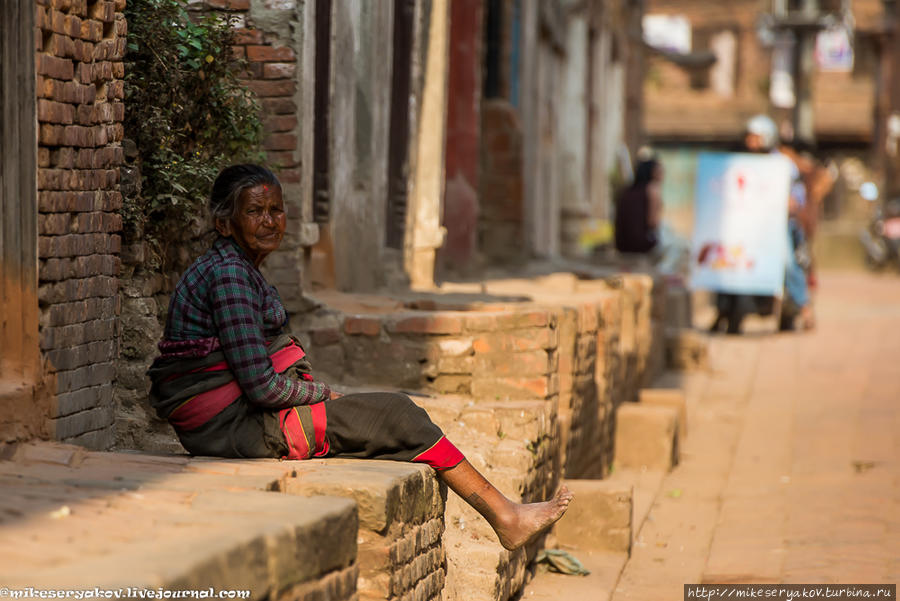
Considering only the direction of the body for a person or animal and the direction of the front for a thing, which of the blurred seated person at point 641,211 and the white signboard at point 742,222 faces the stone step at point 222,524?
the white signboard

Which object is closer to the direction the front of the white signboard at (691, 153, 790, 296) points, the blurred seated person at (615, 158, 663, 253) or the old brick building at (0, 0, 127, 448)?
the old brick building

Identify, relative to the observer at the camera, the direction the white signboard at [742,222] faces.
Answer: facing the viewer

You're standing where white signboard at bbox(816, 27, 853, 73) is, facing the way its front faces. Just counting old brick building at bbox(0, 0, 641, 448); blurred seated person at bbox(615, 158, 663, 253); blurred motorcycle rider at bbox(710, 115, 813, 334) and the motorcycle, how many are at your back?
0

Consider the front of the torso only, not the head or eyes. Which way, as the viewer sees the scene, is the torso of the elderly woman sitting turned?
to the viewer's right

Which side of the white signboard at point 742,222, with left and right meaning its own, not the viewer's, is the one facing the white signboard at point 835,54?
back

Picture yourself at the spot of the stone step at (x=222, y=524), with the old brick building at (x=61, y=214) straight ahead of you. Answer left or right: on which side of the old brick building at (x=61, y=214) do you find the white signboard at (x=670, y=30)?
right

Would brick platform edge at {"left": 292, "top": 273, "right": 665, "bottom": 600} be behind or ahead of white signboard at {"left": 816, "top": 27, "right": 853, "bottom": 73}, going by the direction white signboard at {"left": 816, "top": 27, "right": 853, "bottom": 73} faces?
ahead

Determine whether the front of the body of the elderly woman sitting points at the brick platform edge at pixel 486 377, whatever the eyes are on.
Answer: no

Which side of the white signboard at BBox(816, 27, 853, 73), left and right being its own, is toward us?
front

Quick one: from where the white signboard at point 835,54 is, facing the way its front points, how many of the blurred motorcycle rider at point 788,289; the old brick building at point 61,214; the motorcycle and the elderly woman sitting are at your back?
0
